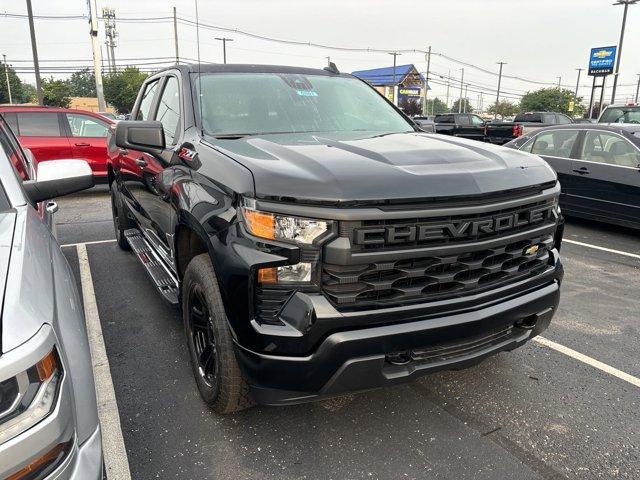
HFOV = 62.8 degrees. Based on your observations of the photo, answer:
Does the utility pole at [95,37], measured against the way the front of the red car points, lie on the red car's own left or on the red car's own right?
on the red car's own left

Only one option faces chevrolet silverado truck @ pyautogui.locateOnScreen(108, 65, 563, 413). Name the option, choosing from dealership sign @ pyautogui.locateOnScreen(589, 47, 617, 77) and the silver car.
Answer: the dealership sign

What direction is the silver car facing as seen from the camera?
toward the camera

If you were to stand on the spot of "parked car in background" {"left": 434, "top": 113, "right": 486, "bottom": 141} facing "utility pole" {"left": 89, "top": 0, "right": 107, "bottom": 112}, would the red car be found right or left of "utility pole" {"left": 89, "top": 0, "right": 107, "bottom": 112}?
left

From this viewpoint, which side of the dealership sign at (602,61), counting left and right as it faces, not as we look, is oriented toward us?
front

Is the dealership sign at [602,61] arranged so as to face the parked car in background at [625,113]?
yes

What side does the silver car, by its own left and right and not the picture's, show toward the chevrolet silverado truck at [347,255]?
left

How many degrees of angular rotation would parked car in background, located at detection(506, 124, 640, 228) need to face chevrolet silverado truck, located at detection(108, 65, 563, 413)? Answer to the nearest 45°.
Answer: approximately 45° to its right

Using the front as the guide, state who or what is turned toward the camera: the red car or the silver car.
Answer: the silver car

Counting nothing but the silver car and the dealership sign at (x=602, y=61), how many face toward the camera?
2

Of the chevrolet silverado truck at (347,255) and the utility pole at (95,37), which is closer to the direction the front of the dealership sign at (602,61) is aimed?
the chevrolet silverado truck

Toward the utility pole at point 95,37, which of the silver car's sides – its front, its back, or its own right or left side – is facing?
back
